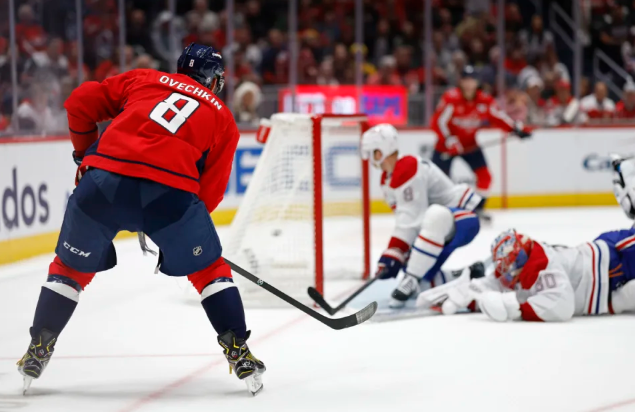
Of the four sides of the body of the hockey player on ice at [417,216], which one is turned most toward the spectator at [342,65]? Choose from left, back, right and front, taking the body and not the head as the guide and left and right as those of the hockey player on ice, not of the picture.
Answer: right

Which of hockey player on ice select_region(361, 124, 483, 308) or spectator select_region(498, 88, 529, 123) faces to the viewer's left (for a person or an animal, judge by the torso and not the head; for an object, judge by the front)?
the hockey player on ice

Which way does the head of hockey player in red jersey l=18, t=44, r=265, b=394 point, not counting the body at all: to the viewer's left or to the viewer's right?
to the viewer's right

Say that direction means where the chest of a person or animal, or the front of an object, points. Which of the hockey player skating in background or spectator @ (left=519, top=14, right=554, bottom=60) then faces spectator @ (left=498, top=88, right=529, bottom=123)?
spectator @ (left=519, top=14, right=554, bottom=60)

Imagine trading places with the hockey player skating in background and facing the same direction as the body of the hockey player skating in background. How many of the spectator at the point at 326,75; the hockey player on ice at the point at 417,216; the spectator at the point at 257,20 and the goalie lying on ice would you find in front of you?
2

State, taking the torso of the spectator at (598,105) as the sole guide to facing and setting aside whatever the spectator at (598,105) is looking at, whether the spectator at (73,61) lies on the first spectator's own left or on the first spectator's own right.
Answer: on the first spectator's own right

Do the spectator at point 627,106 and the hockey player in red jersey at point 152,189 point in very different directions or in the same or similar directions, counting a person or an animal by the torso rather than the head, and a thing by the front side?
very different directions
